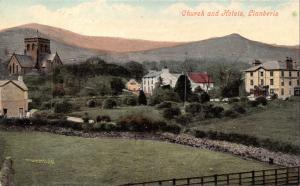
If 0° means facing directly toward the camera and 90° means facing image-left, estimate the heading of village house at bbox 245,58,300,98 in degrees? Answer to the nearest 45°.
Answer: approximately 45°

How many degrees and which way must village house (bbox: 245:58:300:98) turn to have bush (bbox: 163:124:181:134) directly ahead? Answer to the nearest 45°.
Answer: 0° — it already faces it

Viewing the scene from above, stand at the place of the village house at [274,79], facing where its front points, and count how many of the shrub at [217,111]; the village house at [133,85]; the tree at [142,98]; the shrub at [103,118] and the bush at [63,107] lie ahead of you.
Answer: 5

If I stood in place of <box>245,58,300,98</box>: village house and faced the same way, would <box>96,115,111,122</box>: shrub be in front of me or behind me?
in front

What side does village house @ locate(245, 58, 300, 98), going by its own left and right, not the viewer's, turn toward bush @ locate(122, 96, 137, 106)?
front

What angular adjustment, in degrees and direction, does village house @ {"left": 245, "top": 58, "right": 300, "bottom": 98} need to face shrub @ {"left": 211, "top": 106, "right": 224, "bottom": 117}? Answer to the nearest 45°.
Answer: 0° — it already faces it

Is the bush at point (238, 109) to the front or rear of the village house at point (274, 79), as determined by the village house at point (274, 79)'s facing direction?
to the front
